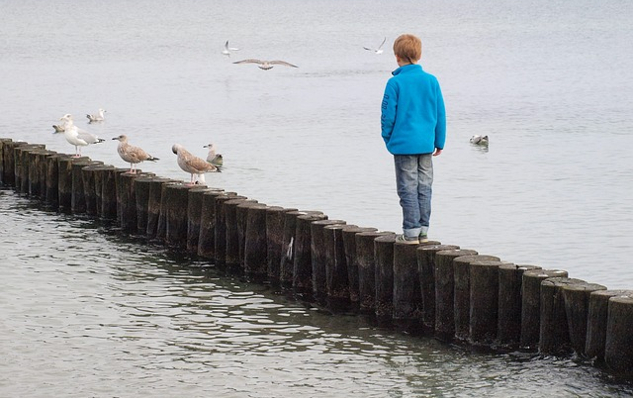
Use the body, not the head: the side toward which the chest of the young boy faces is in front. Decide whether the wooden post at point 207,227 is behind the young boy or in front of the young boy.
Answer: in front

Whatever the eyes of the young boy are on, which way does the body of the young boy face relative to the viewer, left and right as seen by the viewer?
facing away from the viewer and to the left of the viewer

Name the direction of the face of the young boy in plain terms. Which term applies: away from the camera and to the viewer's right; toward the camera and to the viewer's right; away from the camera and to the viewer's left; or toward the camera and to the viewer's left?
away from the camera and to the viewer's left

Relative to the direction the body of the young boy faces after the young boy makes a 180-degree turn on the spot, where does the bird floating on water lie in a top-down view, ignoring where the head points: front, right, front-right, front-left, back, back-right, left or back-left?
back-left

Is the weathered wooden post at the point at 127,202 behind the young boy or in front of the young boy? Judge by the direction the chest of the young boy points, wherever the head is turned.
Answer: in front

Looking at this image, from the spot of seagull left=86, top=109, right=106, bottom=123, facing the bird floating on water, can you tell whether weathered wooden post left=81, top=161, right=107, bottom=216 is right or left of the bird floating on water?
right

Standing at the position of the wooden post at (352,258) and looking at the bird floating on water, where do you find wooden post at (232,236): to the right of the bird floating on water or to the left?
left
